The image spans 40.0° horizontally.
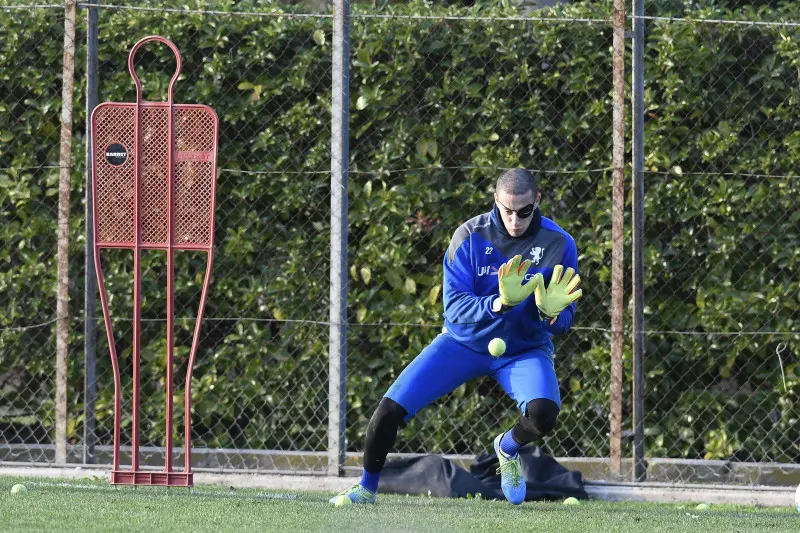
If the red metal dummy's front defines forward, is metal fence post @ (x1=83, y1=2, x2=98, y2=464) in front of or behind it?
behind

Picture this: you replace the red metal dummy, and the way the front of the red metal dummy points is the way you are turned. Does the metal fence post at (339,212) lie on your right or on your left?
on your left

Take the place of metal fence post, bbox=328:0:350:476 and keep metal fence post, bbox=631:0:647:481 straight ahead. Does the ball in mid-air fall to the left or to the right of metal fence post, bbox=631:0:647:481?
right

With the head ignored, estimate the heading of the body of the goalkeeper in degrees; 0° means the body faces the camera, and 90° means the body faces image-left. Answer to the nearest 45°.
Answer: approximately 0°

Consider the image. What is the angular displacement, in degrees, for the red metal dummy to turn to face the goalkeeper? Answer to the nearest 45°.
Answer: approximately 90° to its left

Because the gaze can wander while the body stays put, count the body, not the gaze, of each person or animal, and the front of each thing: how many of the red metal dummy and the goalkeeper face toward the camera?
2

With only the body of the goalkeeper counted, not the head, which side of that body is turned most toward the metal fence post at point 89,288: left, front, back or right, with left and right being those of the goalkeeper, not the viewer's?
right

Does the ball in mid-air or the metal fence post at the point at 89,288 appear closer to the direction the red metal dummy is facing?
the ball in mid-air

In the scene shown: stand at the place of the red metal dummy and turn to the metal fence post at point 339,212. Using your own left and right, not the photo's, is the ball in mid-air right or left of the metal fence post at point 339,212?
right
